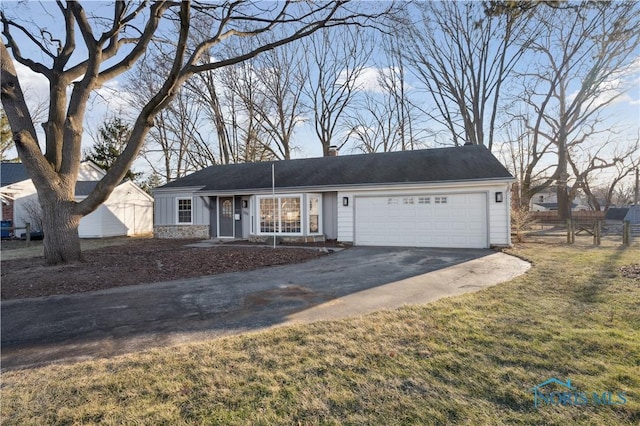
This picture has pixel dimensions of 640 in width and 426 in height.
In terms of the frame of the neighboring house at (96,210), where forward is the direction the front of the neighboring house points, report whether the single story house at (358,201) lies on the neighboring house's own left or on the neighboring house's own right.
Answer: on the neighboring house's own left

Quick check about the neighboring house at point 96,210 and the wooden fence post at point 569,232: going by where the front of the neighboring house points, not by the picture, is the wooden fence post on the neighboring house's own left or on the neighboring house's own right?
on the neighboring house's own left

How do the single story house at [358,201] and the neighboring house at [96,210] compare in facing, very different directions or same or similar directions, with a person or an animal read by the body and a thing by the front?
same or similar directions

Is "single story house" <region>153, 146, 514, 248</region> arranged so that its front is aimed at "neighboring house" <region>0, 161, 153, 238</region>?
no

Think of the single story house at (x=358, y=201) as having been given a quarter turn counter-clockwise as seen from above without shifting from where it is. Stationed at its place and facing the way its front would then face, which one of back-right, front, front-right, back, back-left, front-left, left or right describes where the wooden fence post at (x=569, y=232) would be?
front

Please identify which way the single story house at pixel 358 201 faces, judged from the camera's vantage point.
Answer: facing the viewer

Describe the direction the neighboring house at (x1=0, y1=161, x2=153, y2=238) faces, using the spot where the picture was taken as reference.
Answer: facing the viewer and to the left of the viewer

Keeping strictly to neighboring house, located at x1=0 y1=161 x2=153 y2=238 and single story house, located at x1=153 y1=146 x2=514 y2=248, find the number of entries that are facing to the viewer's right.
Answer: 0
